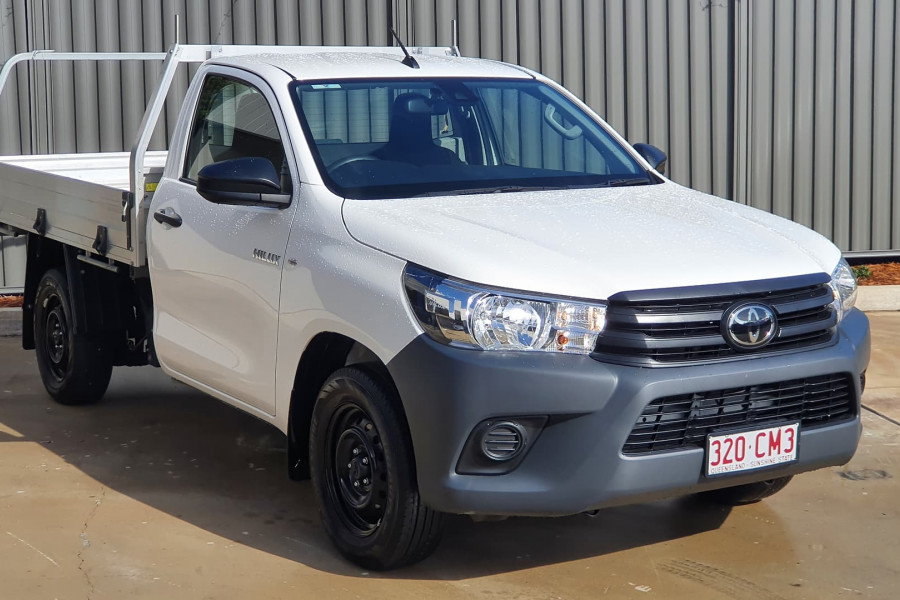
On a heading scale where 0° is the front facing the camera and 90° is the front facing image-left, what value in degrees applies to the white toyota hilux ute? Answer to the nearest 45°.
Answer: approximately 315°
